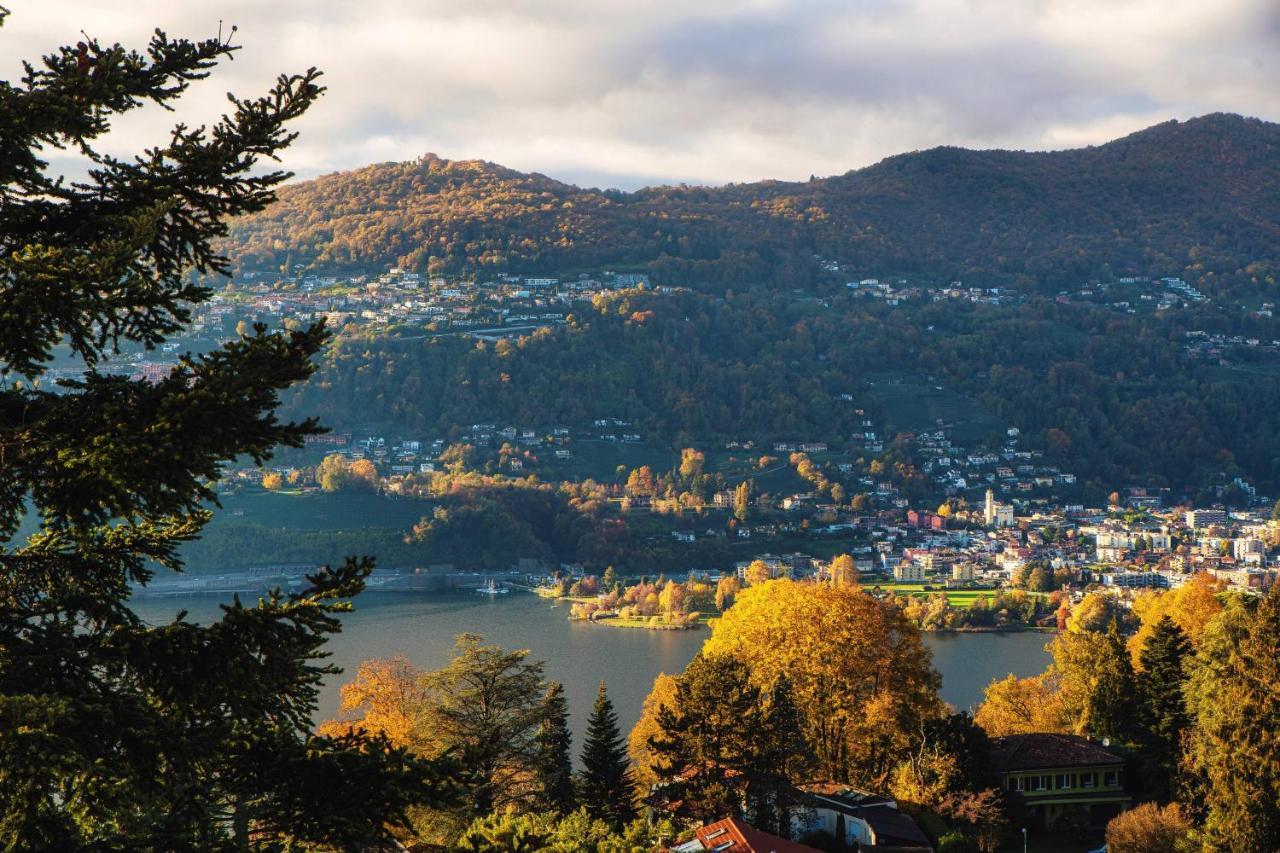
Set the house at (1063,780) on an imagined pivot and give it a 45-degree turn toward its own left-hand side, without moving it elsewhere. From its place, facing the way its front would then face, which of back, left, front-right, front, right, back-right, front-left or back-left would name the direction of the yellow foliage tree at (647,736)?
back-right

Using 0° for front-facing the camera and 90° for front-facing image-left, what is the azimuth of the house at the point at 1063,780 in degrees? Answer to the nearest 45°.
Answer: approximately 0°

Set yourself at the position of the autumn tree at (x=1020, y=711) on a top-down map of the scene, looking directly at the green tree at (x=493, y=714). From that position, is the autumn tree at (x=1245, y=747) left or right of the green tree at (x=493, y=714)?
left

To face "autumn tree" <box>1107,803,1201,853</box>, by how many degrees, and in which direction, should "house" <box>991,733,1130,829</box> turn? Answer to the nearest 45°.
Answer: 0° — it already faces it

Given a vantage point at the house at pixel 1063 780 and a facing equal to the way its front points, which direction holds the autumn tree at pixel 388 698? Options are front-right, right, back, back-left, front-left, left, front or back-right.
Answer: right

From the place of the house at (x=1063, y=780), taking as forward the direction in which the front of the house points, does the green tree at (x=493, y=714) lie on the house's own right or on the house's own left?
on the house's own right

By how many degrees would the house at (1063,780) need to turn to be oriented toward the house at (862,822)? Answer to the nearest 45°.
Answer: approximately 45° to its right

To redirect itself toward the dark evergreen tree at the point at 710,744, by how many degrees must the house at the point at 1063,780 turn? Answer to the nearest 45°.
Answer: approximately 45° to its right

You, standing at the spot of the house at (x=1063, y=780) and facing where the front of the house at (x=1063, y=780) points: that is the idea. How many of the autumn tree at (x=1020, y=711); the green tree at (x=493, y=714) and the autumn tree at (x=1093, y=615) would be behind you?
2

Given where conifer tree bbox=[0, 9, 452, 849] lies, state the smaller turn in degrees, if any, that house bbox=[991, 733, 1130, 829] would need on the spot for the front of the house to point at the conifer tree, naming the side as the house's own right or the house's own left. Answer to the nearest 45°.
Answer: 0° — it already faces it

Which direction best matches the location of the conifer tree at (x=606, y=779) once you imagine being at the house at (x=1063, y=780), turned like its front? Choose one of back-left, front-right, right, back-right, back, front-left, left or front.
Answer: front-right

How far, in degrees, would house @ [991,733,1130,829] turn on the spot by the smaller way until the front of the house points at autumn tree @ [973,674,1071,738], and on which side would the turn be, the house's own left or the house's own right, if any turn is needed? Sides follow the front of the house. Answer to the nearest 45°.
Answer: approximately 180°

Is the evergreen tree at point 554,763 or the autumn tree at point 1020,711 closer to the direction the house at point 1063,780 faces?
the evergreen tree

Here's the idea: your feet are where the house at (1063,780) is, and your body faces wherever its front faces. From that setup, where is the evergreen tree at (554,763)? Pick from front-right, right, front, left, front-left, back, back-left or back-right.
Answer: front-right

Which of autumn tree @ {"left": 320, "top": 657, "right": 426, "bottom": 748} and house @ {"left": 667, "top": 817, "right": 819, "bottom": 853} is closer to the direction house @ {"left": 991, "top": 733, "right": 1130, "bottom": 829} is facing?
the house

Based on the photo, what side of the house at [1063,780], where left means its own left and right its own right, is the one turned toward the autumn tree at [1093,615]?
back
